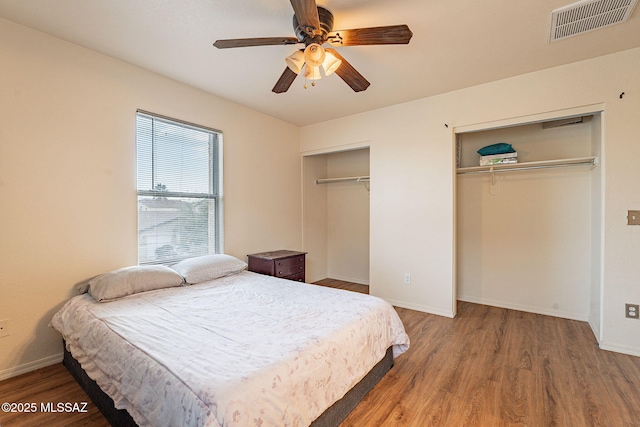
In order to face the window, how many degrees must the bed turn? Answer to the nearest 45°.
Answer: approximately 135° to its left

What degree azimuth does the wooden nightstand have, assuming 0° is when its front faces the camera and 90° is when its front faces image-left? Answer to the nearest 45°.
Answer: approximately 315°

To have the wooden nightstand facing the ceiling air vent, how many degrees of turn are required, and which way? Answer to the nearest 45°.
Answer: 0° — it already faces it

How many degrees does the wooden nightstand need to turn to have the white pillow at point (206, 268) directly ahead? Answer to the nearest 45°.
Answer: approximately 90° to its right

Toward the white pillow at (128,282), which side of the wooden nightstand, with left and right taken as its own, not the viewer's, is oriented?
right

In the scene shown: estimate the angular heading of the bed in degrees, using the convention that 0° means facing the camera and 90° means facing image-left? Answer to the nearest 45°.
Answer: approximately 315°

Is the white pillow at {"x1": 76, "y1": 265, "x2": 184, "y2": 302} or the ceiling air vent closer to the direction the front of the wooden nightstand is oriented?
the ceiling air vent
